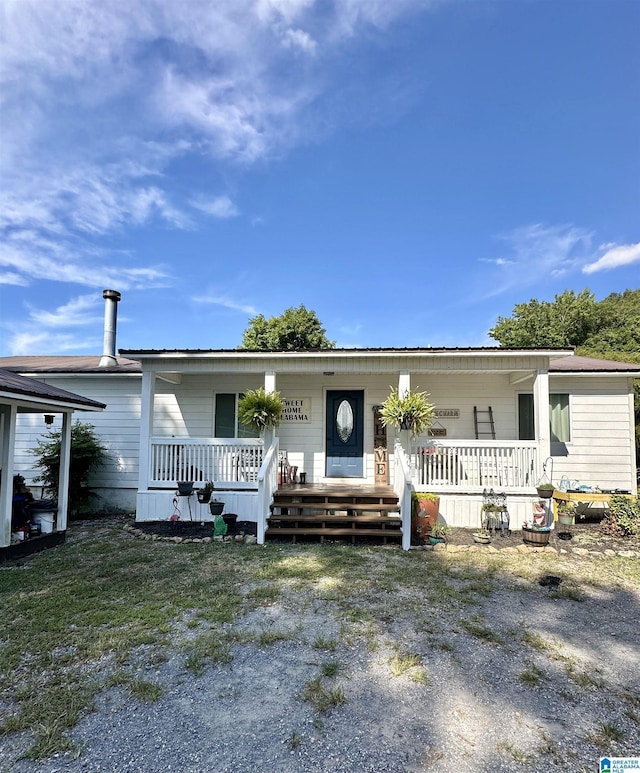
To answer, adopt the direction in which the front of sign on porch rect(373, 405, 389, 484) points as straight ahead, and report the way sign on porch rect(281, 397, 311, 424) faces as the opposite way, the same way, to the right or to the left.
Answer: the same way

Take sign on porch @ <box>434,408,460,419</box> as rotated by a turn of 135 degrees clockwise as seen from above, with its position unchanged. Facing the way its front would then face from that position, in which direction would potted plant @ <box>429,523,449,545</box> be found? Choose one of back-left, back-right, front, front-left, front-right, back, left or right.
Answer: back-left

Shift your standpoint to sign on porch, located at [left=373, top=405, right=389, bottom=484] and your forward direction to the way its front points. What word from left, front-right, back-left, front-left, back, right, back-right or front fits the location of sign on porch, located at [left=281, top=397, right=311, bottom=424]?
right

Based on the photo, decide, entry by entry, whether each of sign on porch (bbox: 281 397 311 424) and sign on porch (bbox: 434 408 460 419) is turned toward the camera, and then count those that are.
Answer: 2

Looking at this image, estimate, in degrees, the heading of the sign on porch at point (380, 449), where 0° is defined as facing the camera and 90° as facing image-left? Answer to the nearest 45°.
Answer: approximately 0°

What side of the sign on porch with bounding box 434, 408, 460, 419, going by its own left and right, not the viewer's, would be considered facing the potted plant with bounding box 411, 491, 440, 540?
front

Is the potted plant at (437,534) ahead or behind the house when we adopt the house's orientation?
ahead

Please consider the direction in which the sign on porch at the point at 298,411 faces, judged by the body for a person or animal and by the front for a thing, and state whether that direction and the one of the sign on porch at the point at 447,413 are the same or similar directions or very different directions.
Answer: same or similar directions

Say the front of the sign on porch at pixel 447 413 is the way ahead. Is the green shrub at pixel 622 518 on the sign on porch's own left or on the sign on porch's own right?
on the sign on porch's own left

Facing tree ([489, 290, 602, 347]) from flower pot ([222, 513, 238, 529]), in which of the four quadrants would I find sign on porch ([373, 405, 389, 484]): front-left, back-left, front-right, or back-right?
front-right

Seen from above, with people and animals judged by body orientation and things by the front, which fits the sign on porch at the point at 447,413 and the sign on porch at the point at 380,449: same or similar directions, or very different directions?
same or similar directions

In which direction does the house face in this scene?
toward the camera

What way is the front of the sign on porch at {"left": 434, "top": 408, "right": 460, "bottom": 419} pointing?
toward the camera

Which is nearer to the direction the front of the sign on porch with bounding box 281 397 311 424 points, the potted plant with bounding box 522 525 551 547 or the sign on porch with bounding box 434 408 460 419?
the potted plant
